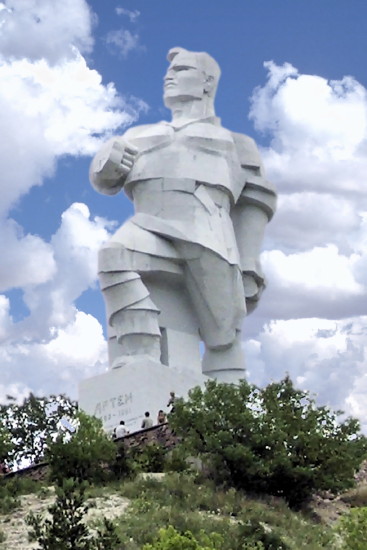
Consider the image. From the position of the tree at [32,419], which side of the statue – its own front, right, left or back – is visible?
right

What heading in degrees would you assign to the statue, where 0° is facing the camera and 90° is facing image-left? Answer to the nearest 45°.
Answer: approximately 45°
